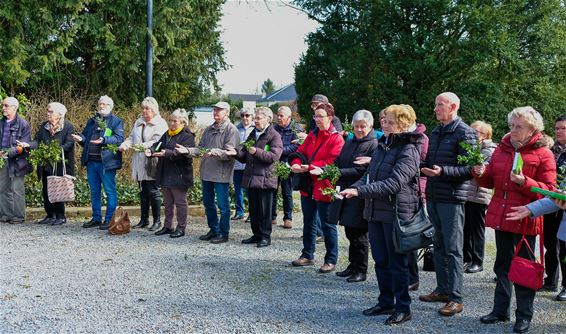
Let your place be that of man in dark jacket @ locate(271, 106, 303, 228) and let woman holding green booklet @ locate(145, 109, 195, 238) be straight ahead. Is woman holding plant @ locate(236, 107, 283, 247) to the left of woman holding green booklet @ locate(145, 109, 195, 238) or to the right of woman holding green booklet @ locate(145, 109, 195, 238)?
left

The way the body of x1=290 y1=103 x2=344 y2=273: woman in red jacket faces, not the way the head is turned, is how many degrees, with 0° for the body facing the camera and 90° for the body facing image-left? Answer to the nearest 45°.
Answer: approximately 45°

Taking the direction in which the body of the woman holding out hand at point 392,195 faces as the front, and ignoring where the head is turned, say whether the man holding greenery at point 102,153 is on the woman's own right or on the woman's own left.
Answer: on the woman's own right

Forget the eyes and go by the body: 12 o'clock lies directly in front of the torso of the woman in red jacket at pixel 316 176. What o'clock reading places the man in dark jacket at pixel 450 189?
The man in dark jacket is roughly at 9 o'clock from the woman in red jacket.

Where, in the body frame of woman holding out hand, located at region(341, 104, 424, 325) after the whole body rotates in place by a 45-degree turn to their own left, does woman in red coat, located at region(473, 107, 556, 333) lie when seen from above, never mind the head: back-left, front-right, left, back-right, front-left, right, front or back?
left

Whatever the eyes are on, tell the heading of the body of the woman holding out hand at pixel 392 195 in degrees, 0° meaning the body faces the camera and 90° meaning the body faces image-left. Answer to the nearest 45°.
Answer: approximately 45°

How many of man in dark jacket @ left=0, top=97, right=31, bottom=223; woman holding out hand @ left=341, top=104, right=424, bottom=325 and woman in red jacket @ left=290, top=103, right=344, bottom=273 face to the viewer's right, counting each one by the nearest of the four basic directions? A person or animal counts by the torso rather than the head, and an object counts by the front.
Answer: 0

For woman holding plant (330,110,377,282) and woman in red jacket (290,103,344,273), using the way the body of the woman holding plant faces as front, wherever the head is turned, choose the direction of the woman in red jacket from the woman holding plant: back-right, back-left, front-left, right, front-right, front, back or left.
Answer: right

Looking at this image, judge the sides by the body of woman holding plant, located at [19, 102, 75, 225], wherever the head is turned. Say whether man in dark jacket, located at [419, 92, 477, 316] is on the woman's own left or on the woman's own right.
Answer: on the woman's own left
